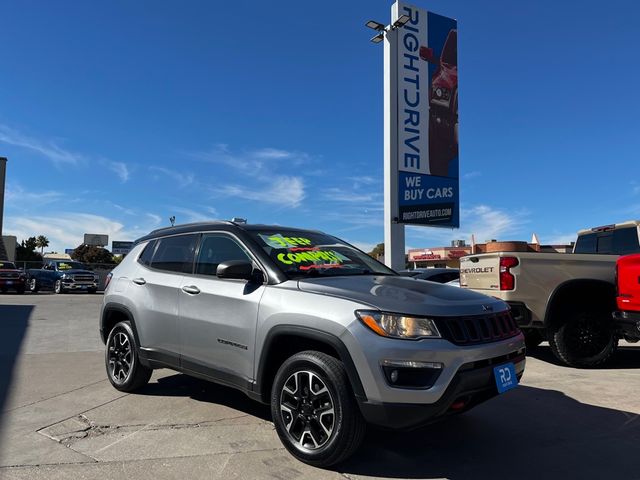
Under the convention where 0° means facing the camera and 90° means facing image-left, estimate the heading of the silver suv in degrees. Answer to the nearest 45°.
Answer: approximately 315°

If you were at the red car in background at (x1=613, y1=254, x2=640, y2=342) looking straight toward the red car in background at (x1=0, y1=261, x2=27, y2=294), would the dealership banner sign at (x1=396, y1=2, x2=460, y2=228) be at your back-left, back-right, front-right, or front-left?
front-right

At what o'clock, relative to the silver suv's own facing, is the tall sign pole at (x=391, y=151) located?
The tall sign pole is roughly at 8 o'clock from the silver suv.

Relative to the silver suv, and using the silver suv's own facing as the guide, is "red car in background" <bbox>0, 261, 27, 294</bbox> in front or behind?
behind

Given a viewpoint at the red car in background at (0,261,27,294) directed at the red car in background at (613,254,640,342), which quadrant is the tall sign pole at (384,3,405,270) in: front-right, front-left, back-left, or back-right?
front-left

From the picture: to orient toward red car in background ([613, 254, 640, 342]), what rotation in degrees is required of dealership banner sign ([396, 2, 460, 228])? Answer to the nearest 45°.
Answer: approximately 45° to its right

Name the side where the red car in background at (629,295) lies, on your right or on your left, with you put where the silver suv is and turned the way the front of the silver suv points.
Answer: on your left

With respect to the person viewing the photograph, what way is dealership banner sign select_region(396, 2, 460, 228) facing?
facing the viewer and to the right of the viewer

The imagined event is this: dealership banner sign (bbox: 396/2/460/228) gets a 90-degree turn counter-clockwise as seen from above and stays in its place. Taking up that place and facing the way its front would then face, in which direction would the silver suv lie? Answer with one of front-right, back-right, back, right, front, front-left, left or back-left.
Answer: back-right

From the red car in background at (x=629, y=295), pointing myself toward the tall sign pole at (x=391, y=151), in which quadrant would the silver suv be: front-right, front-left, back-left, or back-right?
back-left

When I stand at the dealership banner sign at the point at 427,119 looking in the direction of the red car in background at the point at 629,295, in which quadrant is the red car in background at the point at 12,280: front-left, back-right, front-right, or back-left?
back-right
